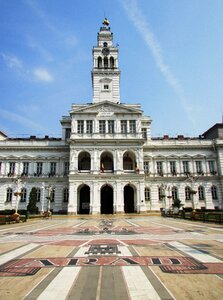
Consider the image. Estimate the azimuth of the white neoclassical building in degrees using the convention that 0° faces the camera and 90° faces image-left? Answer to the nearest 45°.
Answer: approximately 0°
